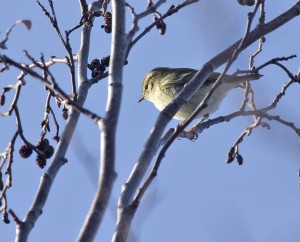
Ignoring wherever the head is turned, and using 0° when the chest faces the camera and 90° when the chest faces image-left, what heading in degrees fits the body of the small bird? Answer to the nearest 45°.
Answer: approximately 90°

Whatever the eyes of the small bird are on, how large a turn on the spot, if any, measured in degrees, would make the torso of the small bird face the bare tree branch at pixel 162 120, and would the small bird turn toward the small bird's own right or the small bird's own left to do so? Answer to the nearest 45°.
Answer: approximately 90° to the small bird's own left
